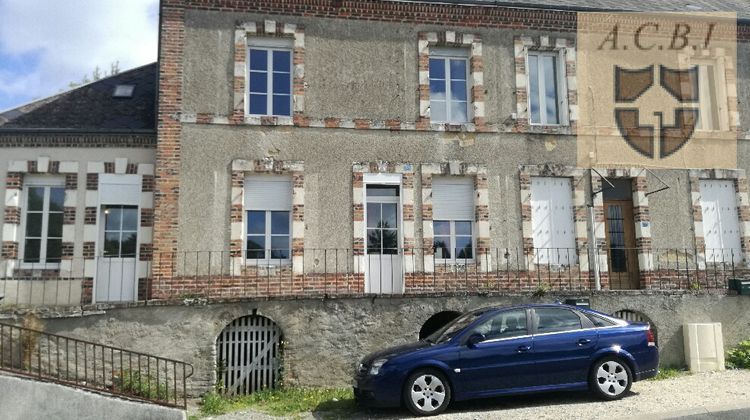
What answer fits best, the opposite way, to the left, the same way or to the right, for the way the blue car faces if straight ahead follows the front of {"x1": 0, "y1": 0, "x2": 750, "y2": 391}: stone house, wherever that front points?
to the right

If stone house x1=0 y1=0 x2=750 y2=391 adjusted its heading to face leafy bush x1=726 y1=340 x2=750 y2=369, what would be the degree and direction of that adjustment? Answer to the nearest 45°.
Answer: approximately 90° to its left

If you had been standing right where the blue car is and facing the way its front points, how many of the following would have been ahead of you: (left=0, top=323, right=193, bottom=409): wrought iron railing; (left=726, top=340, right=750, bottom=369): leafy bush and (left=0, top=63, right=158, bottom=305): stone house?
2

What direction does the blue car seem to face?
to the viewer's left

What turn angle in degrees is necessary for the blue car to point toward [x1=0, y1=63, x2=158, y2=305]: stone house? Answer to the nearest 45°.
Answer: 0° — it already faces it

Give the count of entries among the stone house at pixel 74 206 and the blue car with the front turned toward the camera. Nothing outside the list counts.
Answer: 1

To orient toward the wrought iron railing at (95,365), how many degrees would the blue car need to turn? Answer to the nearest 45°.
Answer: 0° — it already faces it

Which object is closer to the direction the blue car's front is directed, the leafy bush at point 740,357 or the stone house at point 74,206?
the stone house

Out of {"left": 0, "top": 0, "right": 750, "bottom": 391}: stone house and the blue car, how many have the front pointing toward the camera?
1

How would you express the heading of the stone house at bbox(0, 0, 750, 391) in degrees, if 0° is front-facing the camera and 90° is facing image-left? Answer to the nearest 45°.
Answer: approximately 0°
